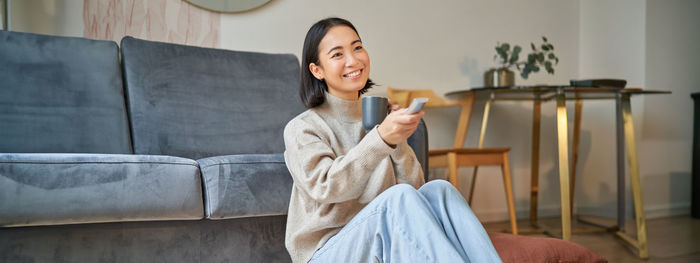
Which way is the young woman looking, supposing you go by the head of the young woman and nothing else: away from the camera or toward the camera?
toward the camera

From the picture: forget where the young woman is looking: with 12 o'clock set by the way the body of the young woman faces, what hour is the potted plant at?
The potted plant is roughly at 8 o'clock from the young woman.

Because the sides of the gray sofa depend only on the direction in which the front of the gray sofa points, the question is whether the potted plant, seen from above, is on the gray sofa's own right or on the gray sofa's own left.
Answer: on the gray sofa's own left

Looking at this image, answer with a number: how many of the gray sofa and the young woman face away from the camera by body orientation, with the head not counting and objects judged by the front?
0

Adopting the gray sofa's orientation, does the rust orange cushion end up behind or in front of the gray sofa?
in front

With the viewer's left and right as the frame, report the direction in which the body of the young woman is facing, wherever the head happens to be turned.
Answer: facing the viewer and to the right of the viewer

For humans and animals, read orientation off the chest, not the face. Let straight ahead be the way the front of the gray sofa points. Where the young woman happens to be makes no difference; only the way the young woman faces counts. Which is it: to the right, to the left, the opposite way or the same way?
the same way
